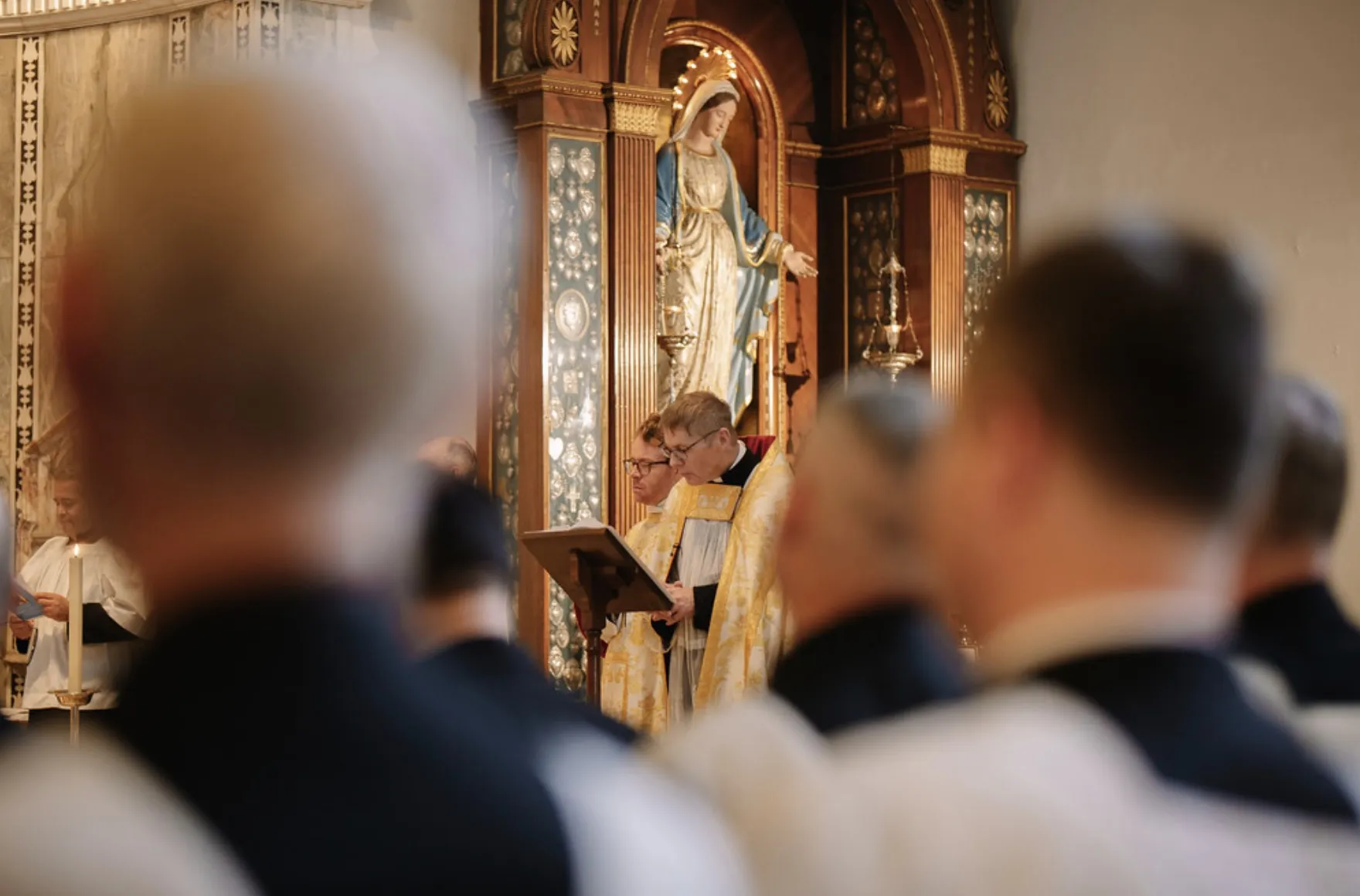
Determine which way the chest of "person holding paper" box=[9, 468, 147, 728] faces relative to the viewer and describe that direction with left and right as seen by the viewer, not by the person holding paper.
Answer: facing the viewer and to the left of the viewer

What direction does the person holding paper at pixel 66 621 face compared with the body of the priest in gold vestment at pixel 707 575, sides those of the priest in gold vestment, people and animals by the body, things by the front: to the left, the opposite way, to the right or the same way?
the same way

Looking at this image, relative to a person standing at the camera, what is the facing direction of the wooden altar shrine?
facing the viewer and to the right of the viewer

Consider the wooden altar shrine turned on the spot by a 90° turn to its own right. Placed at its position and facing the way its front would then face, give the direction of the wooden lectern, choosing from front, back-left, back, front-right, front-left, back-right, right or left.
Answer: front-left

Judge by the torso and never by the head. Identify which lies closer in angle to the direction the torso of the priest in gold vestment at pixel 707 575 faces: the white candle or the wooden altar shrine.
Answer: the white candle

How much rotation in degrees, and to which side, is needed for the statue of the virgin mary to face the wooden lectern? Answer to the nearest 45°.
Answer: approximately 45° to its right

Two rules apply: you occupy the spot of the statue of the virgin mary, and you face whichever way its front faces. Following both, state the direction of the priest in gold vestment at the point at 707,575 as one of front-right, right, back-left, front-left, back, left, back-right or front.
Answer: front-right

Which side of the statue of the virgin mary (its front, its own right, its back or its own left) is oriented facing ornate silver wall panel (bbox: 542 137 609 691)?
right

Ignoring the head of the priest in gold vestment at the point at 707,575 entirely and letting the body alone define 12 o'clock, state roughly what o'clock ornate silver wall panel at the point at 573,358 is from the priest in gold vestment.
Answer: The ornate silver wall panel is roughly at 4 o'clock from the priest in gold vestment.

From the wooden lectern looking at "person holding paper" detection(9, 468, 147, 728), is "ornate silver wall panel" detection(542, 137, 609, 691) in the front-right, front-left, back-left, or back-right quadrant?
front-right
